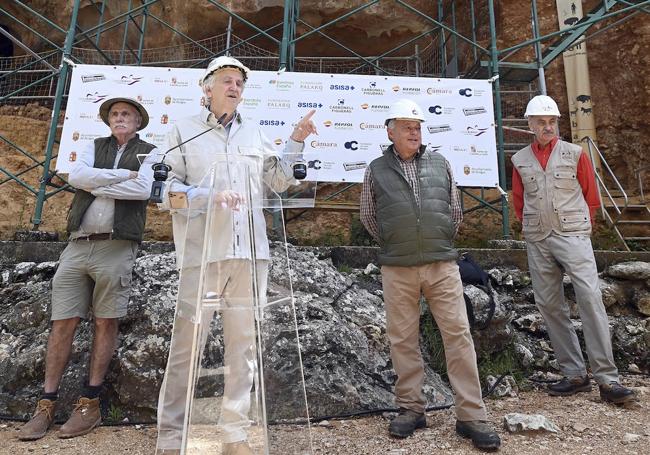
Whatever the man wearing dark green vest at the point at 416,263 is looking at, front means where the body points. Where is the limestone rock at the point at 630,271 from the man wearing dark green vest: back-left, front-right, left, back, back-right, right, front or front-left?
back-left

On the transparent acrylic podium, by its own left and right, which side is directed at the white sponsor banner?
back

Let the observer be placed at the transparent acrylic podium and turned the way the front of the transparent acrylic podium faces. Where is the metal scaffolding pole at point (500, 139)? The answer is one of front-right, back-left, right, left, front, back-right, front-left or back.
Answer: back-left

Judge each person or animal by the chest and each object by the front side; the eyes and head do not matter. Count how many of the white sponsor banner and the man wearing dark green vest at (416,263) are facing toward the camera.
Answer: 2

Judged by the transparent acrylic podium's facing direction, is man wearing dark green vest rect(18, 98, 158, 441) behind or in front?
behind

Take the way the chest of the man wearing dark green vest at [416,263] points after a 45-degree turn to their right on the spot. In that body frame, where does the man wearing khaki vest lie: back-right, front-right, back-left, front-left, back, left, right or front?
back

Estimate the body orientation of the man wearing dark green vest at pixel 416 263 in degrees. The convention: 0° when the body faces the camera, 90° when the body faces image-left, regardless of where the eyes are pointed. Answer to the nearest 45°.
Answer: approximately 0°

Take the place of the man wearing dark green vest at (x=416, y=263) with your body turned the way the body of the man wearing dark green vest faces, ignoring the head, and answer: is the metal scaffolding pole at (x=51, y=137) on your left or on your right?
on your right

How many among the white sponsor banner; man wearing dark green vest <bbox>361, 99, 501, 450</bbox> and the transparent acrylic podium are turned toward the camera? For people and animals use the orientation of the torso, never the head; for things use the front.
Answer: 3
